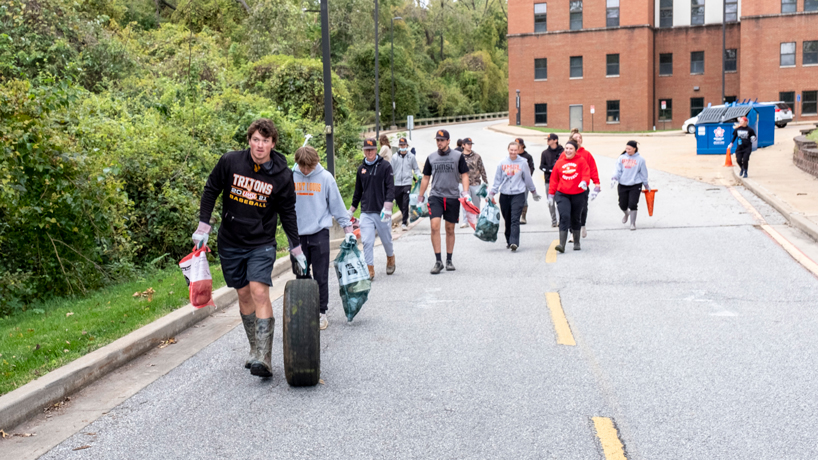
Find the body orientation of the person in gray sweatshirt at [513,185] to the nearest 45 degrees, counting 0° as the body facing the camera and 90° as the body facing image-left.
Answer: approximately 0°

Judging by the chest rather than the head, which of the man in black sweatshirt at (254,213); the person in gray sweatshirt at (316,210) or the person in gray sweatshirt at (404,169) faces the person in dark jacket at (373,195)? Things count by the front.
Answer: the person in gray sweatshirt at (404,169)

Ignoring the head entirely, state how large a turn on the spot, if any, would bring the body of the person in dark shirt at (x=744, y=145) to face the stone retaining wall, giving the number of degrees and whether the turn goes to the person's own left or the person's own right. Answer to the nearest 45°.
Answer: approximately 135° to the person's own left

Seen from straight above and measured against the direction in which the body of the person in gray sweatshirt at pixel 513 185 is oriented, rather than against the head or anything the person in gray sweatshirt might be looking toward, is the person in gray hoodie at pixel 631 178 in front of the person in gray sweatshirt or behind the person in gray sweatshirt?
behind

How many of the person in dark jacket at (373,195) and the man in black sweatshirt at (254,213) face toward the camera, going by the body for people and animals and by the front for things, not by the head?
2

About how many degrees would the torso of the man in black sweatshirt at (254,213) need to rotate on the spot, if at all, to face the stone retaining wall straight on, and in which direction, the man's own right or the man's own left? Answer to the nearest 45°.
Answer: approximately 135° to the man's own left

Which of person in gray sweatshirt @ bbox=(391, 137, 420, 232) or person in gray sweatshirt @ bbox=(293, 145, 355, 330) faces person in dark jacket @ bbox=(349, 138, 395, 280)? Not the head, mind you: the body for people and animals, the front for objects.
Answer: person in gray sweatshirt @ bbox=(391, 137, 420, 232)

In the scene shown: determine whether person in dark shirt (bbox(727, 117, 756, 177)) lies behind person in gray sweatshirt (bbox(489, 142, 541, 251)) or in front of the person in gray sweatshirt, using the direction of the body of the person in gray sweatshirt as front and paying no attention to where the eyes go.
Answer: behind

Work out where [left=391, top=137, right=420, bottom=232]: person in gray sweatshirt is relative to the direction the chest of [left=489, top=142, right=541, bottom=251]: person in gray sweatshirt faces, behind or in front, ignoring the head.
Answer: behind

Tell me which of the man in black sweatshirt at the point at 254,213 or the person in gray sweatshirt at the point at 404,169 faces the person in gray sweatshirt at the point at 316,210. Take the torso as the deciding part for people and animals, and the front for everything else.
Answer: the person in gray sweatshirt at the point at 404,169
